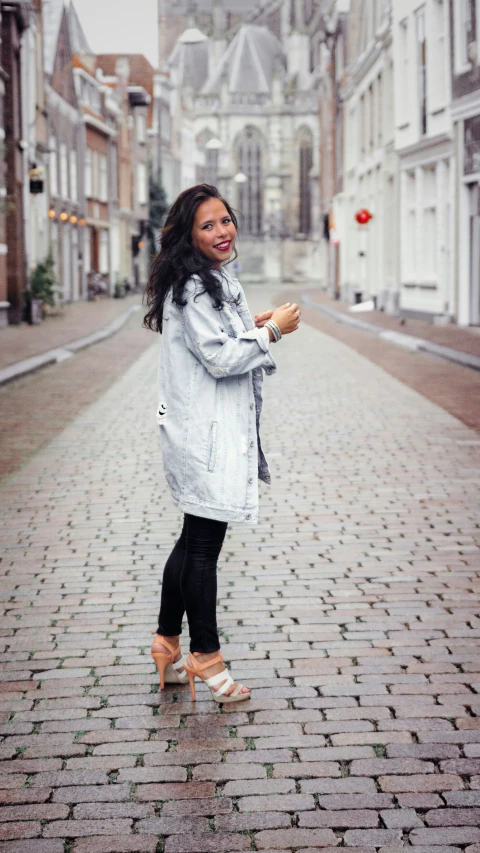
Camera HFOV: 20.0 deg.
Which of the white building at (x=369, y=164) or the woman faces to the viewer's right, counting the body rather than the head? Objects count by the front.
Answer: the woman

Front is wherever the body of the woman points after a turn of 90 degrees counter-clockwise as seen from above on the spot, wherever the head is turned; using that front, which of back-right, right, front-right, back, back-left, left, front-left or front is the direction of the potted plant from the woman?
front

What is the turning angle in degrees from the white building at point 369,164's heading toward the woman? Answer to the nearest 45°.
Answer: approximately 90° to its left

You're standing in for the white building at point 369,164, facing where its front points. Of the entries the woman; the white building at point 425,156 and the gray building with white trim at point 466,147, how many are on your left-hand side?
3

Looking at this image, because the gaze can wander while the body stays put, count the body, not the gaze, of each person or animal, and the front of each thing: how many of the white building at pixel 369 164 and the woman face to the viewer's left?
1

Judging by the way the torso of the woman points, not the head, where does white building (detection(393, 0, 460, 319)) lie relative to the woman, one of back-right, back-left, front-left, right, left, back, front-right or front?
left

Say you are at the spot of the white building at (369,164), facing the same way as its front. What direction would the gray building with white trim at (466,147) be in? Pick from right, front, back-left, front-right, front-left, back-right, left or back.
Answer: left

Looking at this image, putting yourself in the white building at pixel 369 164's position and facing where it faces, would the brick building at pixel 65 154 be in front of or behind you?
in front

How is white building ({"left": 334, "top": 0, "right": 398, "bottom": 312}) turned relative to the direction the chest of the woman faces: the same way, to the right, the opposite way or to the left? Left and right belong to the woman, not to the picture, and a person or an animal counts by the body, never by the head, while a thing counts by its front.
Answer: the opposite way

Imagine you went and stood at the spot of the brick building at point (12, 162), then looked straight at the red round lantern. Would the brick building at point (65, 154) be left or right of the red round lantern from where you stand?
left

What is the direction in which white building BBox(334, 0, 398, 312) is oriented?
to the viewer's left

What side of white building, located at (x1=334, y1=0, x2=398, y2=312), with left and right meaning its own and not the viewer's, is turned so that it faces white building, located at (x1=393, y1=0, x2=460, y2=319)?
left

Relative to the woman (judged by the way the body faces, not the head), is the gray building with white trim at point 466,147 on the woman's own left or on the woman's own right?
on the woman's own left

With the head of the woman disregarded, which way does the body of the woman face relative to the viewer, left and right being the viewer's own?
facing to the right of the viewer
